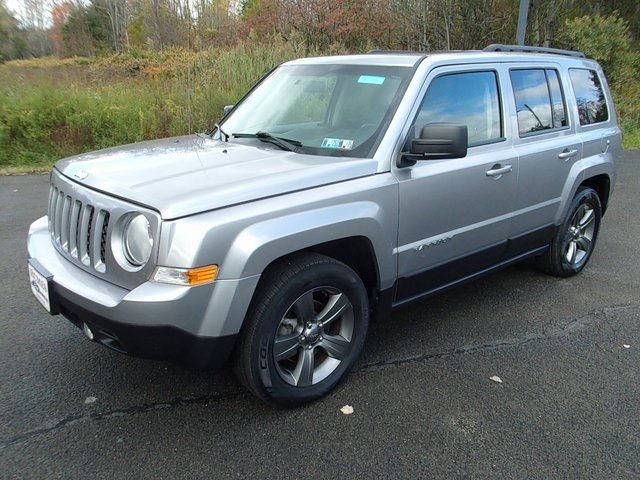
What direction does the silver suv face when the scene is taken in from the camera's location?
facing the viewer and to the left of the viewer

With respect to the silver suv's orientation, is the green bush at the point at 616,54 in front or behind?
behind
